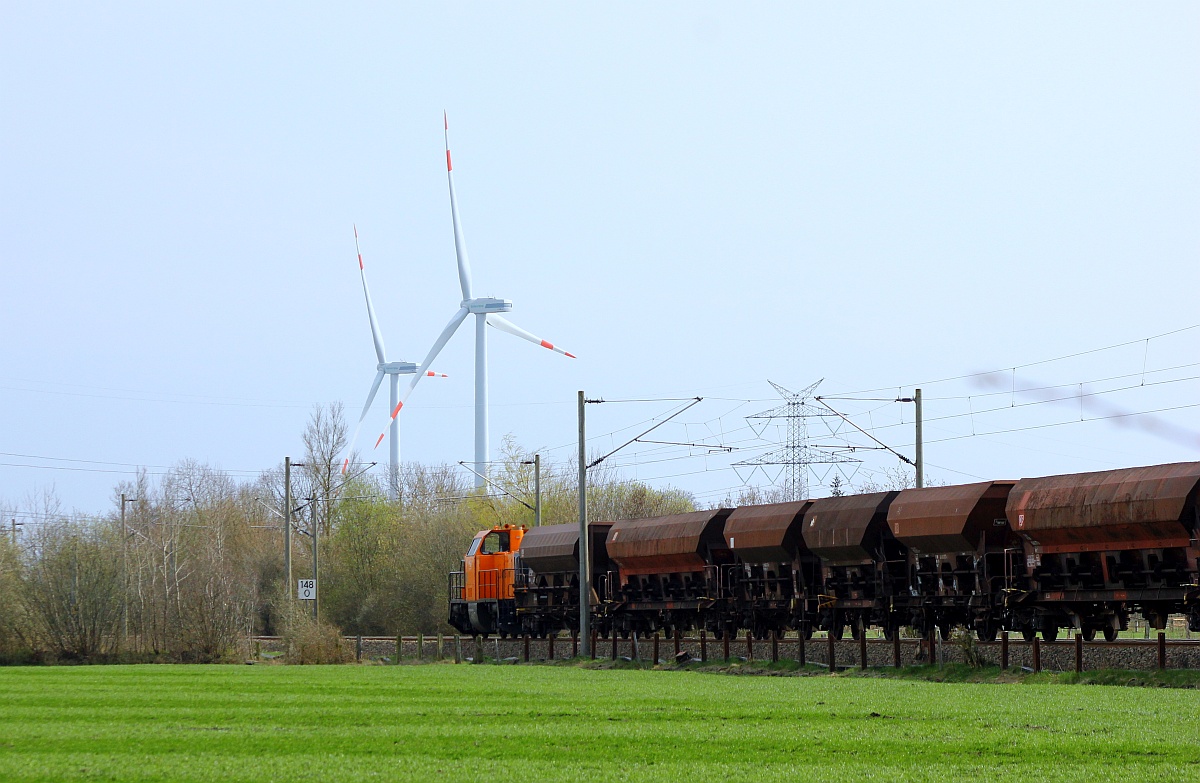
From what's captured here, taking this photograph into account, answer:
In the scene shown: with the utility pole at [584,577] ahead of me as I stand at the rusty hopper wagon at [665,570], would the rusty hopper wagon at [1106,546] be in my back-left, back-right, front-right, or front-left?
back-left

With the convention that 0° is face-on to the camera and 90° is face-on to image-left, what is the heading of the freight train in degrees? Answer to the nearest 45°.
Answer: approximately 135°

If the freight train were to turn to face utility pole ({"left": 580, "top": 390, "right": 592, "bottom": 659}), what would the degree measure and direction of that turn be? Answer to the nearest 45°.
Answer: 0° — it already faces it
